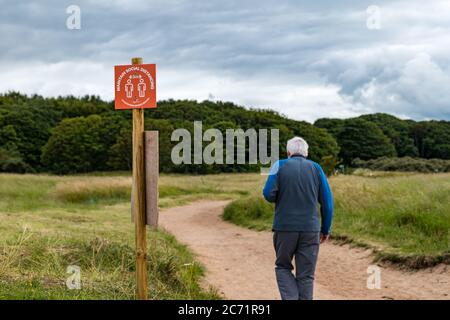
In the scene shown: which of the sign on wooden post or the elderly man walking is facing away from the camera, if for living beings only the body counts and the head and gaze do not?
the elderly man walking

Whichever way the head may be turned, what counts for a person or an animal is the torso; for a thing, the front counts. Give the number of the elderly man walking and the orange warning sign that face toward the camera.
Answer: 1

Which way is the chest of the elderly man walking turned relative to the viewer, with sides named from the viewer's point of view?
facing away from the viewer

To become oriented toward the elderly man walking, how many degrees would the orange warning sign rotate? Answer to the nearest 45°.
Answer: approximately 90° to its left

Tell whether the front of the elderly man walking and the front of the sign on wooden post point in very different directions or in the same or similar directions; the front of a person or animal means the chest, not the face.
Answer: very different directions

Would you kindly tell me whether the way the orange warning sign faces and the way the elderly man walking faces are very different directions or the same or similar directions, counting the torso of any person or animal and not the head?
very different directions

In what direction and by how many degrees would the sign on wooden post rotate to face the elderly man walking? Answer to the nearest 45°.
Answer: approximately 90° to its left

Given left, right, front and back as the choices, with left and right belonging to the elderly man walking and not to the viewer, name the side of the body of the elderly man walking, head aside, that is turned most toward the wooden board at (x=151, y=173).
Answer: left
